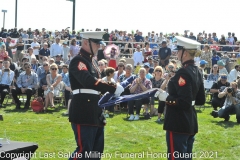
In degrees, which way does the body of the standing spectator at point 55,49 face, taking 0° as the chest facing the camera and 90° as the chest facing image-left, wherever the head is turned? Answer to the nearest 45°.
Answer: approximately 0°

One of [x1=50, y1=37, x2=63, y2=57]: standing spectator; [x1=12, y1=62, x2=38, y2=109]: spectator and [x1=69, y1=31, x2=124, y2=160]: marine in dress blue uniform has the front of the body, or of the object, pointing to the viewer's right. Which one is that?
the marine in dress blue uniform

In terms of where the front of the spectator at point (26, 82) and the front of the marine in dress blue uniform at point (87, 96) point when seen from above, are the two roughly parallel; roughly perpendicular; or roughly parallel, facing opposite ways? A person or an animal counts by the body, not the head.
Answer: roughly perpendicular

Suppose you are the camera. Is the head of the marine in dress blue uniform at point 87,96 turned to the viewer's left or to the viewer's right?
to the viewer's right

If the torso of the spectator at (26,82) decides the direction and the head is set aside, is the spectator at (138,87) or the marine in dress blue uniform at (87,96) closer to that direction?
the marine in dress blue uniform

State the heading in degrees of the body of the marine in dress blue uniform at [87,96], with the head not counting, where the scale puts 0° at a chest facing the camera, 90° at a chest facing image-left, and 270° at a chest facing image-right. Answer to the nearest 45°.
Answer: approximately 270°

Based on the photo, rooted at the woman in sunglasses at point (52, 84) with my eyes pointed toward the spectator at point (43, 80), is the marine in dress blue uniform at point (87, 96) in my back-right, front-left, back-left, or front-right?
back-left

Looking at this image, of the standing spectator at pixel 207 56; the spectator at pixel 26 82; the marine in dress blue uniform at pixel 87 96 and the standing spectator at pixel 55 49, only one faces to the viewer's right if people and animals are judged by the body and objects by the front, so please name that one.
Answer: the marine in dress blue uniform

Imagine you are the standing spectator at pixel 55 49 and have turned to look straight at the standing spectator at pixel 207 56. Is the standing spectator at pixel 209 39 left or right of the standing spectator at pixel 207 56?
left
